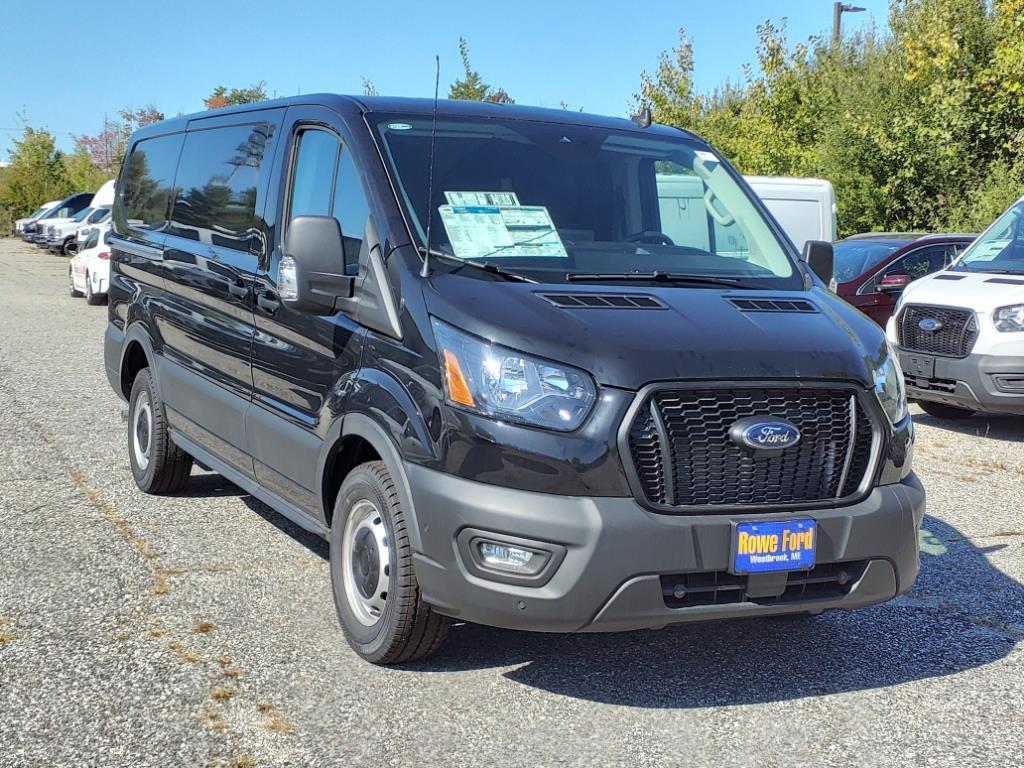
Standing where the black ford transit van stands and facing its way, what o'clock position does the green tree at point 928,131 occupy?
The green tree is roughly at 8 o'clock from the black ford transit van.

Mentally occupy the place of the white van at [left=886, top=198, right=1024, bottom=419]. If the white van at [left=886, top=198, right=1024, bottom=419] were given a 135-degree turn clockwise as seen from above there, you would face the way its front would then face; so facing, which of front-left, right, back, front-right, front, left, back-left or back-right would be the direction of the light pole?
front

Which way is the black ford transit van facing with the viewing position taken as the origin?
facing the viewer and to the right of the viewer

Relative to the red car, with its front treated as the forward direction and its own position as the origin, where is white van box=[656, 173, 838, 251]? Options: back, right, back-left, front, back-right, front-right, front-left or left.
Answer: right

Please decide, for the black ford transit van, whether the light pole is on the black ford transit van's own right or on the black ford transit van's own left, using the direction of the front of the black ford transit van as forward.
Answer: on the black ford transit van's own left

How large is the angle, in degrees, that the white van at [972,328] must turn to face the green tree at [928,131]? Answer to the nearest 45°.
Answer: approximately 135° to its right

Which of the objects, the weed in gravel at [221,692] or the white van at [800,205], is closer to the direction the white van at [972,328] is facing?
the weed in gravel
